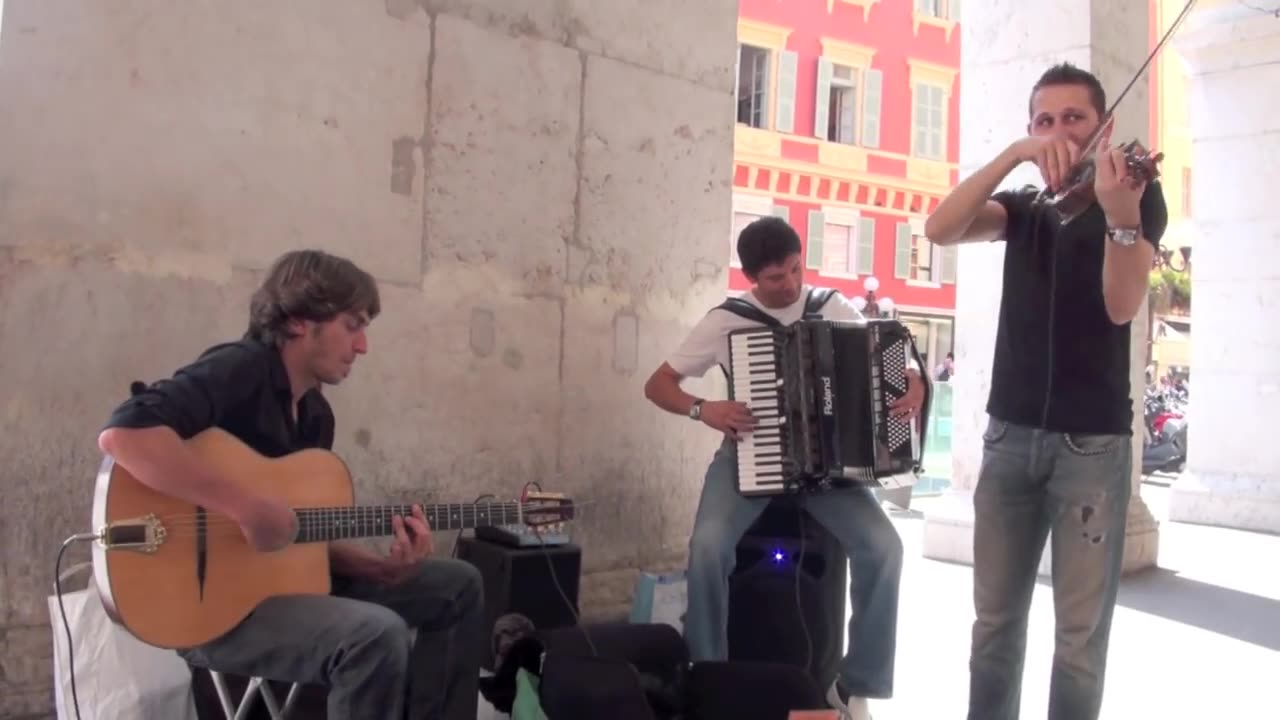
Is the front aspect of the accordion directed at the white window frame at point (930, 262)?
no

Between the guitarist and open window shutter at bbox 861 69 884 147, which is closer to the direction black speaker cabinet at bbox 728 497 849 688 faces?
the guitarist

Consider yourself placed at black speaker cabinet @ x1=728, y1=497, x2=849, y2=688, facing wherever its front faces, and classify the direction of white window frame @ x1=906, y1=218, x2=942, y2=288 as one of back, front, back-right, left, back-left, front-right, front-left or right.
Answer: back-right

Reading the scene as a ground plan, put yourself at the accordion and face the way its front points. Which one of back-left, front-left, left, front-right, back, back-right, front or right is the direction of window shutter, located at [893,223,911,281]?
back

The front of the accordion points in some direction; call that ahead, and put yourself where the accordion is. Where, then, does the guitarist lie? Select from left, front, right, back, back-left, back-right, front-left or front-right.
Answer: front-right

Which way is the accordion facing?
toward the camera

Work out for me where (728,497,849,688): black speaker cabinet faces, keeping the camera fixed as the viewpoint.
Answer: facing the viewer and to the left of the viewer

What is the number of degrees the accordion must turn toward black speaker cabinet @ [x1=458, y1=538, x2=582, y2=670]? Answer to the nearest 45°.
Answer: approximately 90° to its right

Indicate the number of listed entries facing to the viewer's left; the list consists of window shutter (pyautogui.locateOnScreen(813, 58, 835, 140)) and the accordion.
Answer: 0

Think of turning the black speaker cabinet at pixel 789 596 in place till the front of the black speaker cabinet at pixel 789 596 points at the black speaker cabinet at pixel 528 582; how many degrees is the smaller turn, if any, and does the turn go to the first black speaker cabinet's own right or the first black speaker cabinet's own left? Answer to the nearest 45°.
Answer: approximately 45° to the first black speaker cabinet's own right

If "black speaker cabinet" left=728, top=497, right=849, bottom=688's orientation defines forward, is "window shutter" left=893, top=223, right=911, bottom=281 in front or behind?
behind

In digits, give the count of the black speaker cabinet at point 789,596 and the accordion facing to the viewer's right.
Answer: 0

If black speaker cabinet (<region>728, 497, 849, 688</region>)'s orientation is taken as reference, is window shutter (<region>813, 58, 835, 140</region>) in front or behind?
behind

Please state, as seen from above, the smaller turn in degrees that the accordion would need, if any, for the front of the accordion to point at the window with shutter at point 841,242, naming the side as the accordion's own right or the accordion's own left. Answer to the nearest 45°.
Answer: approximately 180°

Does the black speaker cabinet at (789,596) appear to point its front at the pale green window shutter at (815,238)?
no

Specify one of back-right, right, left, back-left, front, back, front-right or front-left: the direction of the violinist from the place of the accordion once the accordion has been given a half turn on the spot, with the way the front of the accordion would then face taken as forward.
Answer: back-right
